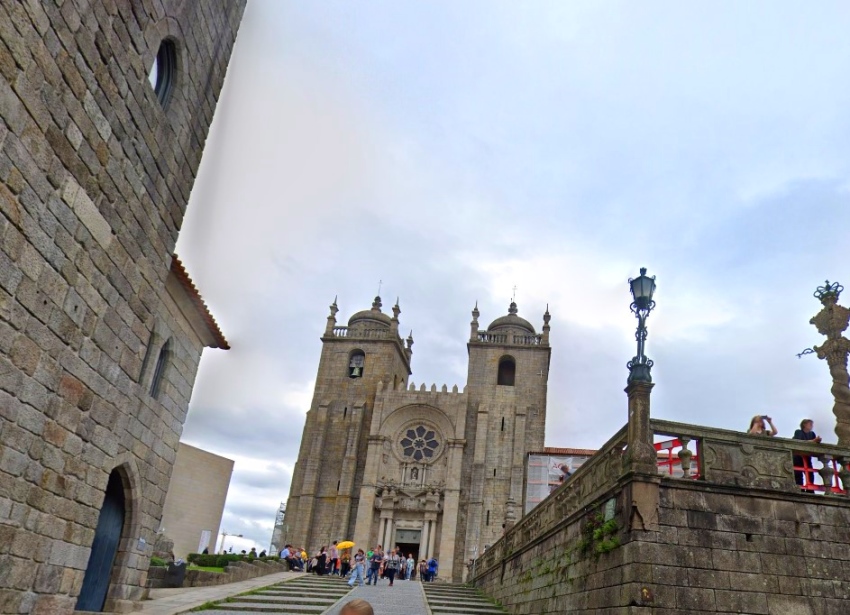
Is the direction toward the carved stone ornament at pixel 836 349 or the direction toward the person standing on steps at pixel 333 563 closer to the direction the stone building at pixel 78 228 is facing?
the carved stone ornament

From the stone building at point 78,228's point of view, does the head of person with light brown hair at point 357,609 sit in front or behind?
in front

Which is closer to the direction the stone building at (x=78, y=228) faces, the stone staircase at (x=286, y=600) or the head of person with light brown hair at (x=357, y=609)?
the head of person with light brown hair

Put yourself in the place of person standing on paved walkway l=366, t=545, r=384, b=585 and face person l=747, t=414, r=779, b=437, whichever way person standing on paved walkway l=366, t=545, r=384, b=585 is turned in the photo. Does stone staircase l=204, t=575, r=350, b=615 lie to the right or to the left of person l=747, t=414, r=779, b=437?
right

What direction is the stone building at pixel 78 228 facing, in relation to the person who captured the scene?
facing the viewer and to the right of the viewer

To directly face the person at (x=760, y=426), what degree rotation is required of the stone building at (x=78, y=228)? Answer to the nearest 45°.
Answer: approximately 45° to its left

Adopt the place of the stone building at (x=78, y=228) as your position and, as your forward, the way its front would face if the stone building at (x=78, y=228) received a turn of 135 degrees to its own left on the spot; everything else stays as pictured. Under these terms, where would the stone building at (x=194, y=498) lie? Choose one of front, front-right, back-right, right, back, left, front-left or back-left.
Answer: front

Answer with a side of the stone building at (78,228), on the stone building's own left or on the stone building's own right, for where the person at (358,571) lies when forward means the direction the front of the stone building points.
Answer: on the stone building's own left
